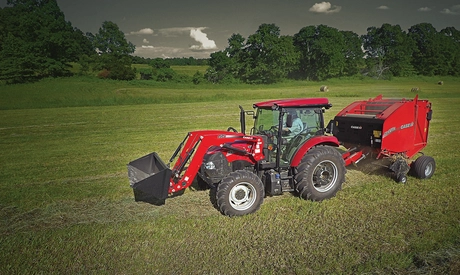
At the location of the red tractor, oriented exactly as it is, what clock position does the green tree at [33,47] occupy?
The green tree is roughly at 3 o'clock from the red tractor.

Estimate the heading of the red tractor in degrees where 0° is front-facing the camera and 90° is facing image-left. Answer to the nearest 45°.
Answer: approximately 45°
